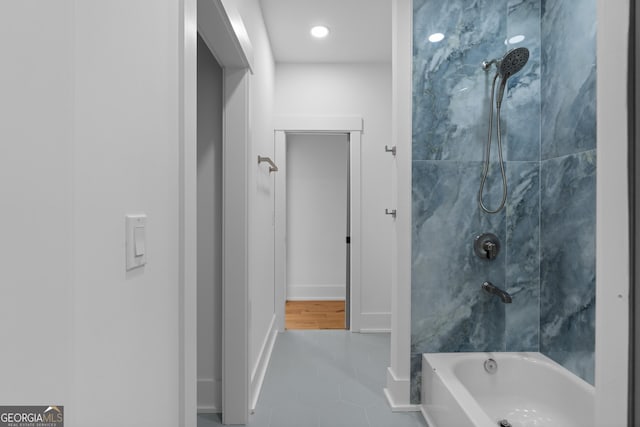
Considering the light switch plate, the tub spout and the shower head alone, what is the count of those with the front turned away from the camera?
0

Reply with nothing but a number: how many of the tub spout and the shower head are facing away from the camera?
0

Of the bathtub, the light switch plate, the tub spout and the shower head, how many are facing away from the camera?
0

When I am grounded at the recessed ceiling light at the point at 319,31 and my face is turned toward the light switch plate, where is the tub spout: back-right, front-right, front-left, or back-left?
front-left

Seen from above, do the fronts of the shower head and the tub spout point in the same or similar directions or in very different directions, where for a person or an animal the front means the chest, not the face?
same or similar directions

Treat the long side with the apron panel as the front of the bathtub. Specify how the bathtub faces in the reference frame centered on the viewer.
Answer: facing the viewer and to the left of the viewer

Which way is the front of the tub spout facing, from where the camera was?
facing the viewer and to the right of the viewer

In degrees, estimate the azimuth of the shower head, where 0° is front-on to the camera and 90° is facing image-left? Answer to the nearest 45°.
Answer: approximately 315°
